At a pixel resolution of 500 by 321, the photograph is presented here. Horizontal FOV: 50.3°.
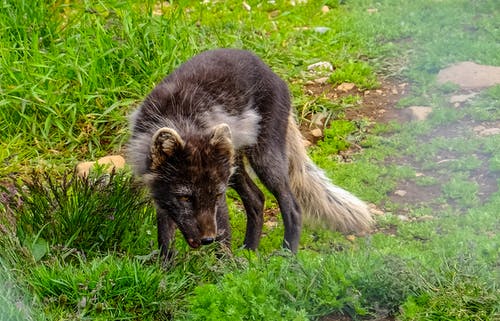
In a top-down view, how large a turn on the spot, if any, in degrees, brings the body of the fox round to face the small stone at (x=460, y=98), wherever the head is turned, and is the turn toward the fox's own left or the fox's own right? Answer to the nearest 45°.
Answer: approximately 180°

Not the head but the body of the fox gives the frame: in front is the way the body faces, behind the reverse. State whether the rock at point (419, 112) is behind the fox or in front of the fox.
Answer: behind

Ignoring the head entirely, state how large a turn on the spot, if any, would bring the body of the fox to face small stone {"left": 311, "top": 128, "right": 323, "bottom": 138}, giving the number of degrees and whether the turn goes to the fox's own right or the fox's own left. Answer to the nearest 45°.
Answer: approximately 180°

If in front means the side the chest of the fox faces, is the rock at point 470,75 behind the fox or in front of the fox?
behind

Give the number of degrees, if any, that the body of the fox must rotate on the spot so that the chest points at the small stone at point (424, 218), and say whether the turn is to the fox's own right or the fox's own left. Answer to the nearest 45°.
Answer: approximately 135° to the fox's own left

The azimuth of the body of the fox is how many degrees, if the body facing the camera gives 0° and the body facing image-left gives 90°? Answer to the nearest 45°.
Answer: approximately 45°

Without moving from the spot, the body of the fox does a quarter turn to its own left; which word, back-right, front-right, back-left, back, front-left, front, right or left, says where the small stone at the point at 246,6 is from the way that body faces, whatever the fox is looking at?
back-left

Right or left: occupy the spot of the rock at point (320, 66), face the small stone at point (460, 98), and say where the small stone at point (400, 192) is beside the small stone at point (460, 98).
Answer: right

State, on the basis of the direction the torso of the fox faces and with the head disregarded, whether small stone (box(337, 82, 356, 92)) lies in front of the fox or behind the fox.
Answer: behind

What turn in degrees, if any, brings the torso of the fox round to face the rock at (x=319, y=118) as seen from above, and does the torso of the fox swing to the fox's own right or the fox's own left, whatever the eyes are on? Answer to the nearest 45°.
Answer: approximately 180°
